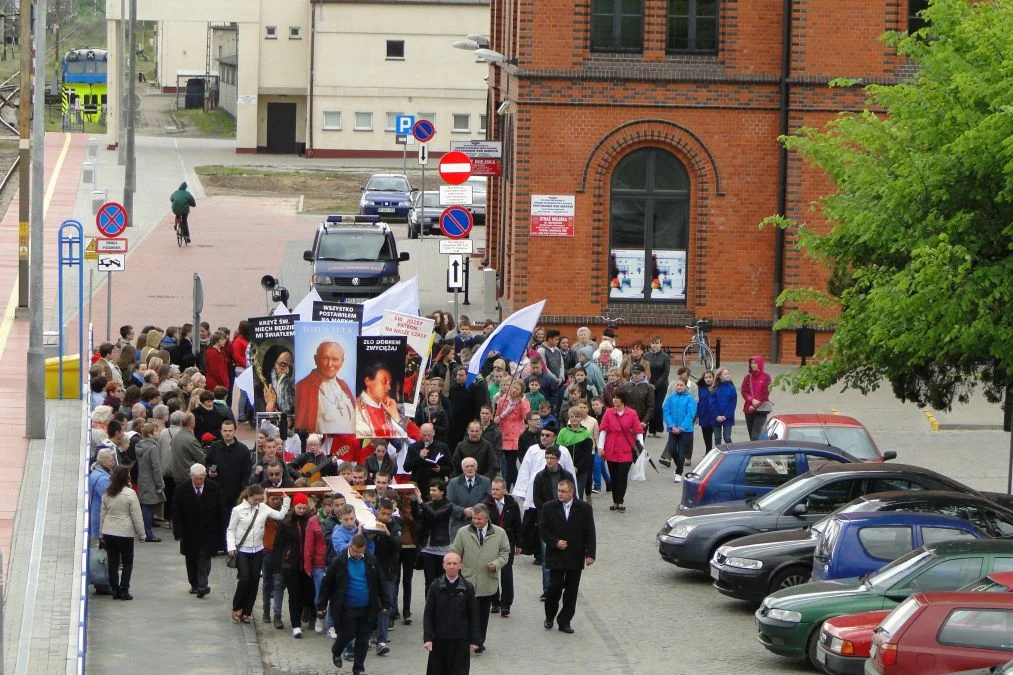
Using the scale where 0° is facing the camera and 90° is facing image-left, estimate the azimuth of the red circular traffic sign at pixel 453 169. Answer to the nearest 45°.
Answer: approximately 0°

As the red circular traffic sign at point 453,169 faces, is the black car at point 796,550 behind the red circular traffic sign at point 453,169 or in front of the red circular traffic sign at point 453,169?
in front

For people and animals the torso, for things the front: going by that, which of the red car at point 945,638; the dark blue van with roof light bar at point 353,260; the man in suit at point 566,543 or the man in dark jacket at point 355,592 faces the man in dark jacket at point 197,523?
the dark blue van with roof light bar

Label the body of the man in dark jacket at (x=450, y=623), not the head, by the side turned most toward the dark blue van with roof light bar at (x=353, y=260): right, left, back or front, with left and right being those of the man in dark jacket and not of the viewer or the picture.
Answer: back

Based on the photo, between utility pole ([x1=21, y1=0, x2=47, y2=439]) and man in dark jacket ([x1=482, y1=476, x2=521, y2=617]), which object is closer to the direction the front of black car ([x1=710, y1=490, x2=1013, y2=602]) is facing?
the man in dark jacket

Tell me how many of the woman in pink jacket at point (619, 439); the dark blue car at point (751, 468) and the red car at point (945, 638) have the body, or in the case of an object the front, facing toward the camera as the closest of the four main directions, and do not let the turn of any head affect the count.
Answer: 1

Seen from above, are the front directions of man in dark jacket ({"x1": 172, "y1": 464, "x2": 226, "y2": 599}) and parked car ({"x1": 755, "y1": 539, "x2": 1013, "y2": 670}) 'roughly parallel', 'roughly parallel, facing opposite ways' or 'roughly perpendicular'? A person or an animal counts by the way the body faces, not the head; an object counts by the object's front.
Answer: roughly perpendicular

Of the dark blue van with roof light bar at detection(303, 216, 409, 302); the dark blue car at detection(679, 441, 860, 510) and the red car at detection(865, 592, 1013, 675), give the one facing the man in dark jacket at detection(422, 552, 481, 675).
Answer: the dark blue van with roof light bar

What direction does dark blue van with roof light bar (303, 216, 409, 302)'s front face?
toward the camera

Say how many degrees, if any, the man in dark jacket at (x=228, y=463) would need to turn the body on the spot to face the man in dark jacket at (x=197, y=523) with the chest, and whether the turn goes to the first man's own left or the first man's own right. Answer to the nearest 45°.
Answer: approximately 45° to the first man's own right

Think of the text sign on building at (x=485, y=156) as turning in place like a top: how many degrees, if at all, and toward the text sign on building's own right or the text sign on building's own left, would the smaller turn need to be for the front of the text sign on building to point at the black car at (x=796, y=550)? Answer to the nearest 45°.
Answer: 0° — it already faces it

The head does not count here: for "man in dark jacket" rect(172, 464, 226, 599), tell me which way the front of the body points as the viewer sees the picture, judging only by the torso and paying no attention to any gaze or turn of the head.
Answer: toward the camera
